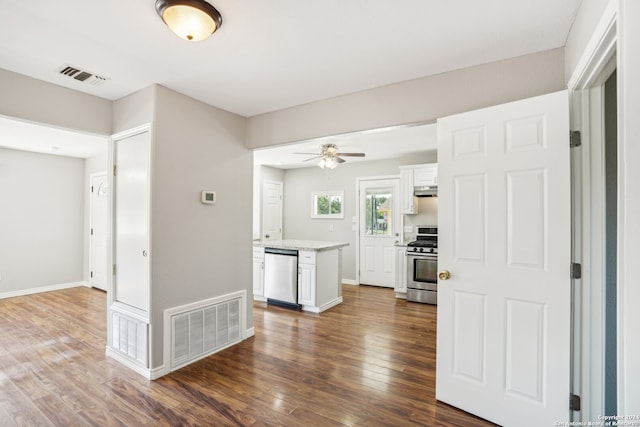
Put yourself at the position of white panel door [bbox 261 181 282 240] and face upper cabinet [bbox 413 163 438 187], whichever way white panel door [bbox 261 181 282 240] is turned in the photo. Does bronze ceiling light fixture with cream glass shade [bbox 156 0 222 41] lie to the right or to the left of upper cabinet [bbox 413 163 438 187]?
right

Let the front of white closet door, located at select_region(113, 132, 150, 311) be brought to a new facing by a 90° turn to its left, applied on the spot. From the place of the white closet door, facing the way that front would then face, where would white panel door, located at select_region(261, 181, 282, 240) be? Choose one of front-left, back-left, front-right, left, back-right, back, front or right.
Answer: left

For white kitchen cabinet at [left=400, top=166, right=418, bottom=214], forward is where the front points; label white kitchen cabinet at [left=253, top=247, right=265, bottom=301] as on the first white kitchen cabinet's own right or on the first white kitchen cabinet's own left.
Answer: on the first white kitchen cabinet's own right

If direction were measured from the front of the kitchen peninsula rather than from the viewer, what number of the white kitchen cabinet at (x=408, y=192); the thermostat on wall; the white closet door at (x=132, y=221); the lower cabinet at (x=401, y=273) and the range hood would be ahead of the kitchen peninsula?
2

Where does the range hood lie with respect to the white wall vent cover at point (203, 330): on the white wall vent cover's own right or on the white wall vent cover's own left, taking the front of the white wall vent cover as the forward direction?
on the white wall vent cover's own left

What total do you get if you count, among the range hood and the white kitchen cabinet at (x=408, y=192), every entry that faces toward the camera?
2
